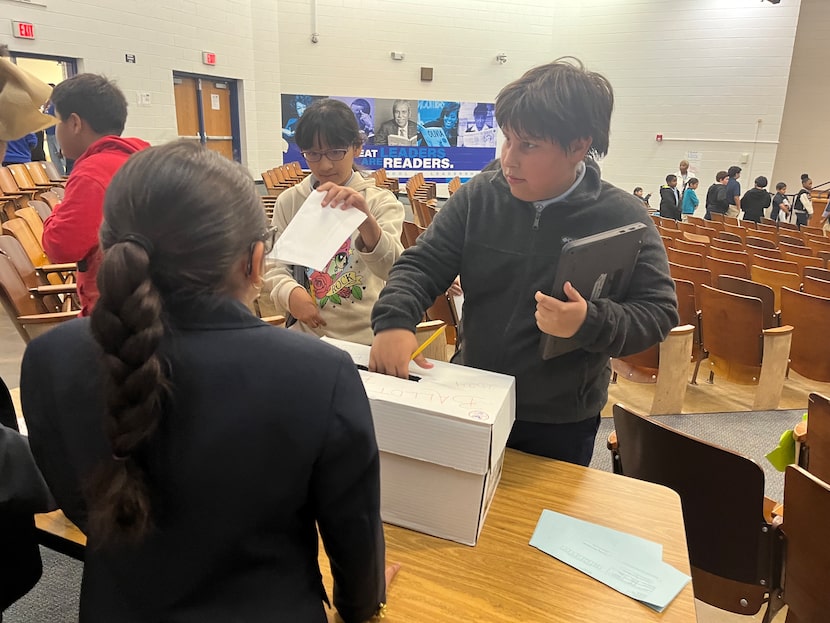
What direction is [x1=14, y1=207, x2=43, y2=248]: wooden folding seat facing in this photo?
to the viewer's right

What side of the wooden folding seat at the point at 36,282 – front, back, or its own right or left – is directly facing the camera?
right

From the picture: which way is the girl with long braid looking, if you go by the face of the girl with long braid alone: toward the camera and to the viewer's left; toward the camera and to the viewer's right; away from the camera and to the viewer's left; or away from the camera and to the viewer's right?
away from the camera and to the viewer's right

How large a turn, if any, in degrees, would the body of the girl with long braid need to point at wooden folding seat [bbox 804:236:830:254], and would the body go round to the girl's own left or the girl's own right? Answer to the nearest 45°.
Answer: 0° — they already face it

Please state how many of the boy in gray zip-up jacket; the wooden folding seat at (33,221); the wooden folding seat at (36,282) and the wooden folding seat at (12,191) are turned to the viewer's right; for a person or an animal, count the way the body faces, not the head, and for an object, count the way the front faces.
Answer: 3

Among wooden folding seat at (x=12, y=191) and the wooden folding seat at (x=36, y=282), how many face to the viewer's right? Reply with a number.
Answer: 2

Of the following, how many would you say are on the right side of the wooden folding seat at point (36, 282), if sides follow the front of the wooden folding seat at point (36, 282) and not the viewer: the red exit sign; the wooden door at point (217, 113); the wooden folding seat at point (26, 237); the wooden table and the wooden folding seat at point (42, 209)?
1

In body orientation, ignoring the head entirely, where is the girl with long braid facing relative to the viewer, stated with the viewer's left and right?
facing away from the viewer and to the right of the viewer

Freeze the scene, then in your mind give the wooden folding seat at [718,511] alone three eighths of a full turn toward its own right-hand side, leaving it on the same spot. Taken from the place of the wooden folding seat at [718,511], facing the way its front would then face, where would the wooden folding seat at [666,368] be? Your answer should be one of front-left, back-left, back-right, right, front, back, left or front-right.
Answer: back

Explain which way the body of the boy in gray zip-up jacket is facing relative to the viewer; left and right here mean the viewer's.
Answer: facing the viewer and to the left of the viewer
